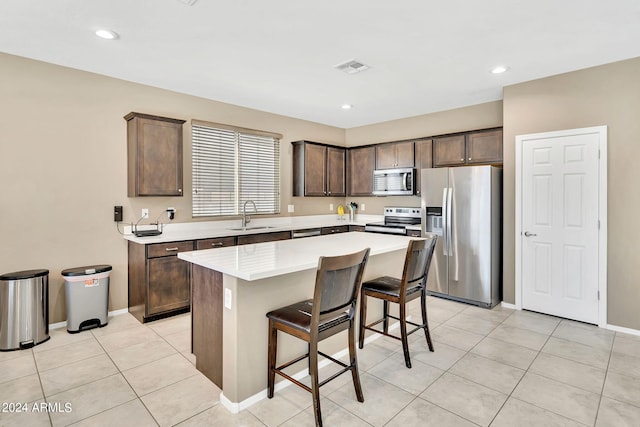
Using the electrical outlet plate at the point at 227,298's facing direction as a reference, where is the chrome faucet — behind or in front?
behind

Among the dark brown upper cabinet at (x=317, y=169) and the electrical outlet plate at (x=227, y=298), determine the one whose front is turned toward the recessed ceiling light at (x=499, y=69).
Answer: the dark brown upper cabinet

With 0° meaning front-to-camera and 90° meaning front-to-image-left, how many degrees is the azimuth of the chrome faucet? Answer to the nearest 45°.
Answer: approximately 315°

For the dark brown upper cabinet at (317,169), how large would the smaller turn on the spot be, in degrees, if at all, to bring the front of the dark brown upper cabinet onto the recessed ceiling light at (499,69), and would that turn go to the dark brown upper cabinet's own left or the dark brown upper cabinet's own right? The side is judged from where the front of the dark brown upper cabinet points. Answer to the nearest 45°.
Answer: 0° — it already faces it

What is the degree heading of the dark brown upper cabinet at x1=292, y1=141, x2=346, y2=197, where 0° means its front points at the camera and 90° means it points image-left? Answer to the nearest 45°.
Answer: approximately 315°

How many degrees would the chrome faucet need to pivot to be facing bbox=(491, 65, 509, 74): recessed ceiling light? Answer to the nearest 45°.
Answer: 0° — it already faces it

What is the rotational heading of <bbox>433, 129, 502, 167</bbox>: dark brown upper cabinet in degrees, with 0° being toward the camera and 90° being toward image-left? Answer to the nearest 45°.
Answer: approximately 45°

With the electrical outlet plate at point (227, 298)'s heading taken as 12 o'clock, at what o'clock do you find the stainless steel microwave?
The stainless steel microwave is roughly at 6 o'clock from the electrical outlet plate.

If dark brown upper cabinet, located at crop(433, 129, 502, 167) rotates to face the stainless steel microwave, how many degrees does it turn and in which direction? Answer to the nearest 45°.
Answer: approximately 45° to its right
